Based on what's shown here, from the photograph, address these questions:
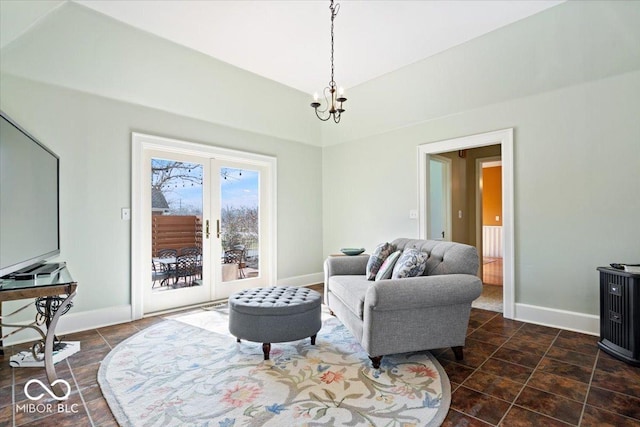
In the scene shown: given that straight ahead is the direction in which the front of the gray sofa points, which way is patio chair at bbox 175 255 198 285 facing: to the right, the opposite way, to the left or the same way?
to the right

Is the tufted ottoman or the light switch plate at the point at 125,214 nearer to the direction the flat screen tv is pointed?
the tufted ottoman

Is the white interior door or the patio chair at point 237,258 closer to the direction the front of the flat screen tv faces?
the white interior door

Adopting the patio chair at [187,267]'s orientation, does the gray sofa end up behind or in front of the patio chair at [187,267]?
behind

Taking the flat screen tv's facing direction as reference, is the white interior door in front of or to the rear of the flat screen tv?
in front

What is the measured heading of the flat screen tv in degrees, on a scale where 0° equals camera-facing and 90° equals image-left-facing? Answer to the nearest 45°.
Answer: approximately 315°

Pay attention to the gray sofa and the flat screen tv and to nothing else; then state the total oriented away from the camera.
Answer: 0

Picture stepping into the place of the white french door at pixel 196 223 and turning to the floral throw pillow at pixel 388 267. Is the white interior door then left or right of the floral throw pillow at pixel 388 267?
left

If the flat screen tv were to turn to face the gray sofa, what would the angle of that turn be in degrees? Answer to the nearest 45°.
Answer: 0° — it already faces it

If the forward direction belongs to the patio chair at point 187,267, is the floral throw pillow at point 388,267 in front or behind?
behind
